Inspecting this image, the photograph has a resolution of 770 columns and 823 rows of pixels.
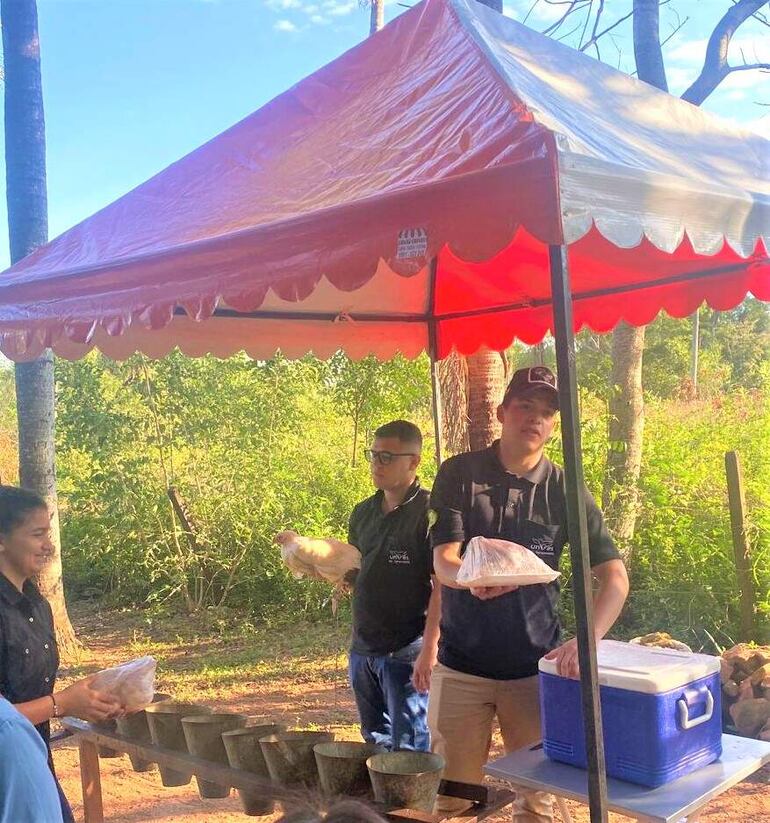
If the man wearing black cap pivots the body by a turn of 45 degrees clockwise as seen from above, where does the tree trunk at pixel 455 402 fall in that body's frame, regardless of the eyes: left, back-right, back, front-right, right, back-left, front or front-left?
back-right

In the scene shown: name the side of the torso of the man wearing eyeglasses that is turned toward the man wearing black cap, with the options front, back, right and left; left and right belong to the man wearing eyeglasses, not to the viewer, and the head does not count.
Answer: left

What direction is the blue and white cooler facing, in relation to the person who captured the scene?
facing the viewer and to the left of the viewer

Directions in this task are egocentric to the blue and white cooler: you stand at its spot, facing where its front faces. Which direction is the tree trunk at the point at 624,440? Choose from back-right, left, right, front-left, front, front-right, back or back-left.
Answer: back-right

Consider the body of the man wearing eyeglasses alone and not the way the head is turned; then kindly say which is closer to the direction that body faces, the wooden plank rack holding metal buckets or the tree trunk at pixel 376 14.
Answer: the wooden plank rack holding metal buckets

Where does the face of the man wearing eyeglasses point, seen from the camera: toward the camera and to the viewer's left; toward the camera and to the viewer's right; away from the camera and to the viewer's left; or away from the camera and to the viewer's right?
toward the camera and to the viewer's left

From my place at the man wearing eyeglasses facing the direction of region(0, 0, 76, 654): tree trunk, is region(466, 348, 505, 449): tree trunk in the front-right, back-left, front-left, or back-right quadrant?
front-right

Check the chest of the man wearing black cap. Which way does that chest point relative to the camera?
toward the camera

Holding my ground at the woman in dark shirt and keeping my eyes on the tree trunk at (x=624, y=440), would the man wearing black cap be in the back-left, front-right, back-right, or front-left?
front-right

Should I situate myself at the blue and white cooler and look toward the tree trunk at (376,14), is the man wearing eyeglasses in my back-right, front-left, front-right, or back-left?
front-left

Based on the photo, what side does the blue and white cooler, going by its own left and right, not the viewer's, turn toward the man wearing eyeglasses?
right

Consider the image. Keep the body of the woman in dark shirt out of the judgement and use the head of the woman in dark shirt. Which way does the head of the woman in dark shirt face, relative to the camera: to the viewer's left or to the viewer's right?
to the viewer's right

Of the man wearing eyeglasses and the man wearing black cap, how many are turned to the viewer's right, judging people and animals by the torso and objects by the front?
0

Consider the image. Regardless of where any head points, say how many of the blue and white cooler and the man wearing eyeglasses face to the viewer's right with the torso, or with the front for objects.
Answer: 0

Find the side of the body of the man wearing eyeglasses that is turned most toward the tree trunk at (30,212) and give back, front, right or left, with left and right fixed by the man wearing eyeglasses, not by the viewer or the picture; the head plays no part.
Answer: right

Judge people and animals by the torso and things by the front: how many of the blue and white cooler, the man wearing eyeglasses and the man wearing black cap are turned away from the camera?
0
